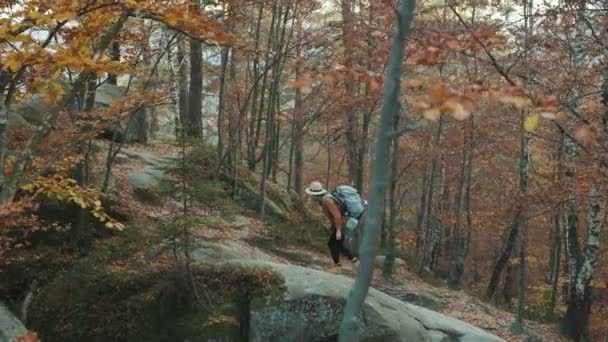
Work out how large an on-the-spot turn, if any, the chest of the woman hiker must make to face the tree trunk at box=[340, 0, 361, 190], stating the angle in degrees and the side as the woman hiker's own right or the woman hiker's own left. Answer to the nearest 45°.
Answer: approximately 90° to the woman hiker's own right

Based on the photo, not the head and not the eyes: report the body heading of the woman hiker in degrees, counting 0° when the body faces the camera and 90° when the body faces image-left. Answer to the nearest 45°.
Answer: approximately 90°

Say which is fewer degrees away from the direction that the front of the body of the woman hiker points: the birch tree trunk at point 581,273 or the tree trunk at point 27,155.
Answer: the tree trunk
